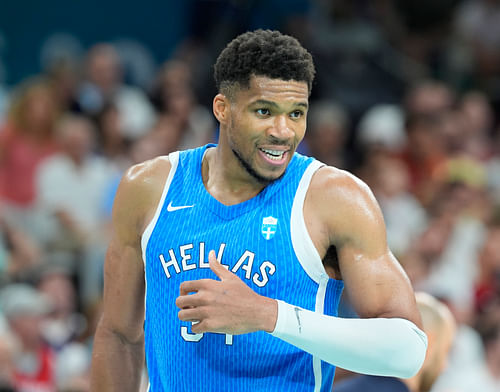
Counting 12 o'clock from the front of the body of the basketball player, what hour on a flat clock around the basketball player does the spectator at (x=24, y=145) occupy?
The spectator is roughly at 5 o'clock from the basketball player.

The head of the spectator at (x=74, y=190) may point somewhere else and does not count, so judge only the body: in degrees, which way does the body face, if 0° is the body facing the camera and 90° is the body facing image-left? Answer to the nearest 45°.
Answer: approximately 0°

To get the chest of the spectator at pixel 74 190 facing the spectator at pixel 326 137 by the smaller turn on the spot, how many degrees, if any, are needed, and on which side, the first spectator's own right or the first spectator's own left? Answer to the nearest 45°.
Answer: approximately 90° to the first spectator's own left

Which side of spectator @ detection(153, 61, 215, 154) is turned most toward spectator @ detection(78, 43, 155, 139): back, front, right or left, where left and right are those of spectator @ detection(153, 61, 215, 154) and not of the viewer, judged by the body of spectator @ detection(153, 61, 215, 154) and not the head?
right
